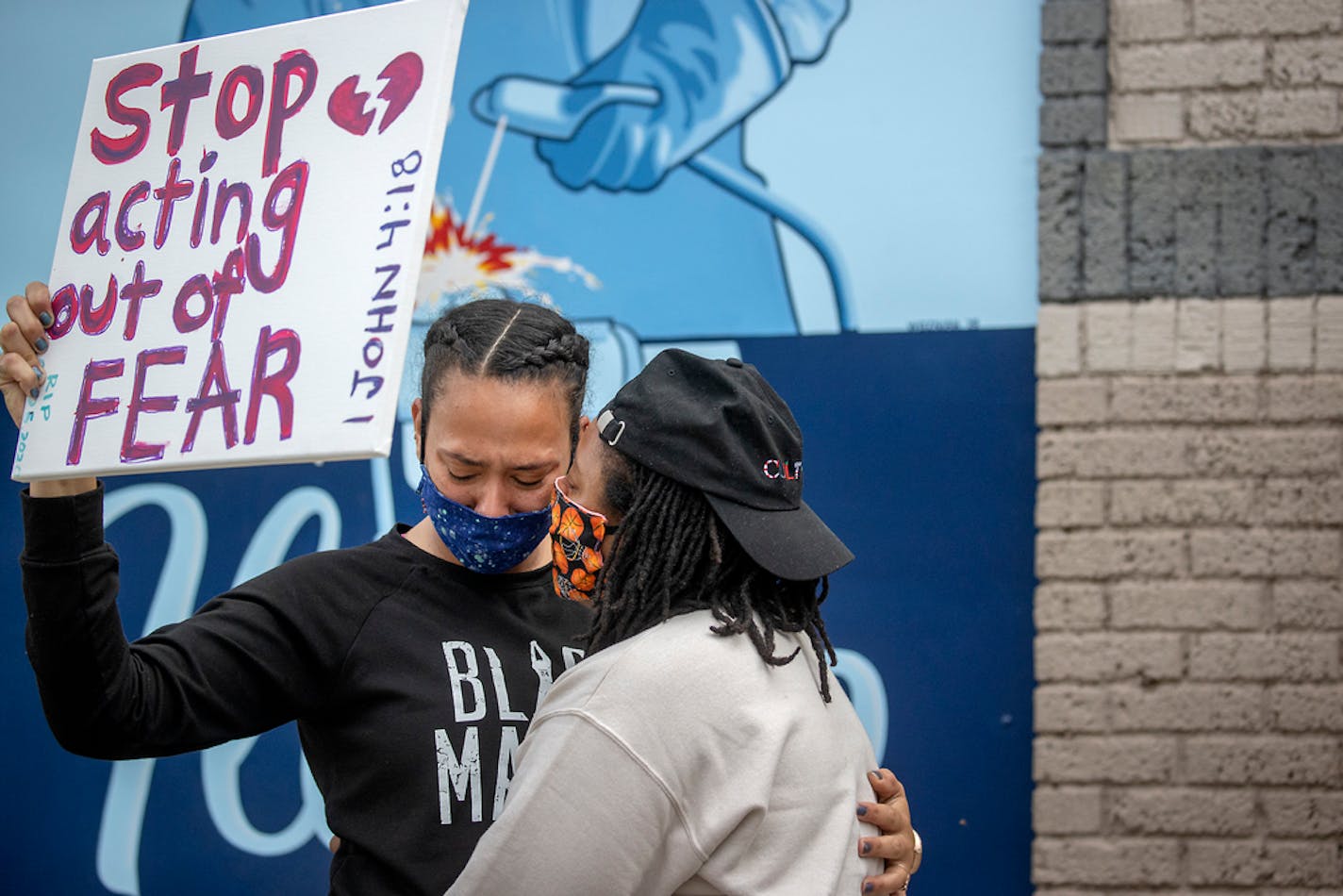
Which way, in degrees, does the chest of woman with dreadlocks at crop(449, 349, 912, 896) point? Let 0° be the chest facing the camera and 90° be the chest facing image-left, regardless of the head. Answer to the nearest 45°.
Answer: approximately 135°

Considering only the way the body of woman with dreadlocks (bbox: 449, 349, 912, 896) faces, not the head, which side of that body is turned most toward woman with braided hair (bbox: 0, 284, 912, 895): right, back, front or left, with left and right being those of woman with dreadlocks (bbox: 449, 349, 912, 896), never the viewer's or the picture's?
front
